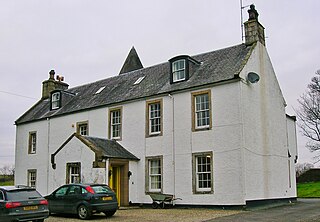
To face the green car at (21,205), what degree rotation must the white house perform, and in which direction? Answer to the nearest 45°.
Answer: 0° — it already faces it

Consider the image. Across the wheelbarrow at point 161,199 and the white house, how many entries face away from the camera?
0

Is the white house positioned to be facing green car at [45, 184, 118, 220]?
yes

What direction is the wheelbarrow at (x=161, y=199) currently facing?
to the viewer's left

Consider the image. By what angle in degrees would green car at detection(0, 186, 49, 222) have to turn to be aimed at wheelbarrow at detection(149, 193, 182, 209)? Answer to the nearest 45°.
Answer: approximately 90° to its right

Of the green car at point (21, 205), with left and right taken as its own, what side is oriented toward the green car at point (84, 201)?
right

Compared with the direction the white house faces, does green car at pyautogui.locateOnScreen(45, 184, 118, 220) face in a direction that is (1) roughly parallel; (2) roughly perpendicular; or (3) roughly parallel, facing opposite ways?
roughly perpendicular

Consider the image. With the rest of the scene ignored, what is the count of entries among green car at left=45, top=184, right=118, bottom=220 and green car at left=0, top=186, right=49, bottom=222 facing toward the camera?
0
